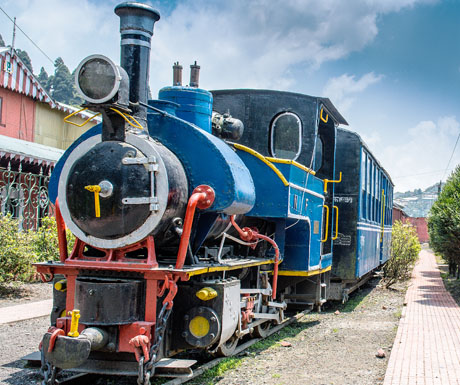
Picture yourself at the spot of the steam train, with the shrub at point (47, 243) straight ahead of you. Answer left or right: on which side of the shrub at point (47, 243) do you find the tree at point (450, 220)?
right

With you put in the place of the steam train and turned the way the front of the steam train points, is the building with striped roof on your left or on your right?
on your right

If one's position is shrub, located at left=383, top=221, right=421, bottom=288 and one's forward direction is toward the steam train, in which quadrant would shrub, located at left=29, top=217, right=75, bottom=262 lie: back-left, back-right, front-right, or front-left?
front-right

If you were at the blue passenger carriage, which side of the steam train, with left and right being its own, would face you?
back

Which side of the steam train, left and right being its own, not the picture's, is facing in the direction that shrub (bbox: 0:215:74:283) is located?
right

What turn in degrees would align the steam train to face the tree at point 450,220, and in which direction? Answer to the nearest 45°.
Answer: approximately 180°

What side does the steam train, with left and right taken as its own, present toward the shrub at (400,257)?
back

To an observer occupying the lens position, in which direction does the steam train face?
facing the viewer and to the left of the viewer
